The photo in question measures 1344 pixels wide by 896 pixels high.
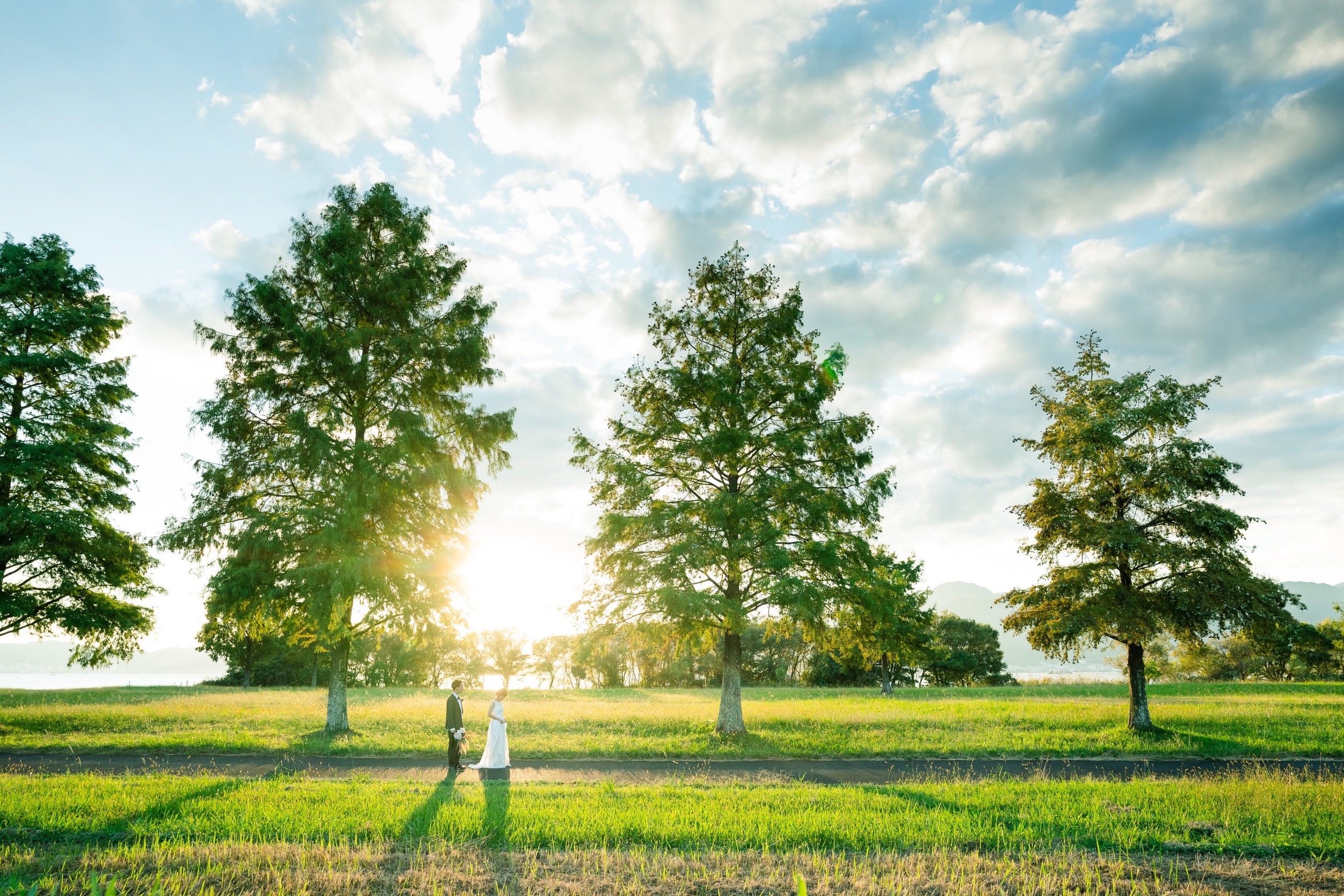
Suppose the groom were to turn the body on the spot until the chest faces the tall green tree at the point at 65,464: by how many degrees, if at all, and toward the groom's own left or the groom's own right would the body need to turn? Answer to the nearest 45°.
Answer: approximately 135° to the groom's own left

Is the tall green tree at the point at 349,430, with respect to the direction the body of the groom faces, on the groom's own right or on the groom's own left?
on the groom's own left

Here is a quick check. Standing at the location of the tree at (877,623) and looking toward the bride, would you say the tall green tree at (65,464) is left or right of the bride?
right

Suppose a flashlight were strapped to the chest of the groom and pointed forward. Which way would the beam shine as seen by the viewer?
to the viewer's right

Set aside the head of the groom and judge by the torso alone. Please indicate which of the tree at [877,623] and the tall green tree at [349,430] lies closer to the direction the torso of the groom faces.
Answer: the tree

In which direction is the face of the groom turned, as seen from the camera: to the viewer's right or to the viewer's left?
to the viewer's right
